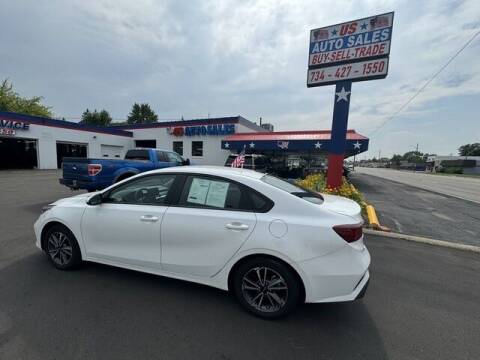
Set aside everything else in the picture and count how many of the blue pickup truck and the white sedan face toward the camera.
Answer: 0

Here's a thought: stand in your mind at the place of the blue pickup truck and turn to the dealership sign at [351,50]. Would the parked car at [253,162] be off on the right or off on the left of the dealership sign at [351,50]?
left

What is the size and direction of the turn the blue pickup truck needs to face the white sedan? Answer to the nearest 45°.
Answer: approximately 135° to its right

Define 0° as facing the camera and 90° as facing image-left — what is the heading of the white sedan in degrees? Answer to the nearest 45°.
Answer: approximately 135°

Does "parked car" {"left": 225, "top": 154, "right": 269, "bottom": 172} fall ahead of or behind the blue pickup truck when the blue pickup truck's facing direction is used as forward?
ahead

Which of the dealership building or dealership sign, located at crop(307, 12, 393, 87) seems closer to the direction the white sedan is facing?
the dealership building

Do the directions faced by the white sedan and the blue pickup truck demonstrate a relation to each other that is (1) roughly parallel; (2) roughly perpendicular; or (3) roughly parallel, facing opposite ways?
roughly perpendicular

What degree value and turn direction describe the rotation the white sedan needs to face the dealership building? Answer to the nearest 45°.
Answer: approximately 45° to its right

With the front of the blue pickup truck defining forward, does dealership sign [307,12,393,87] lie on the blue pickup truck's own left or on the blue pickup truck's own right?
on the blue pickup truck's own right

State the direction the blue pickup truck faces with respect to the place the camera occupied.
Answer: facing away from the viewer and to the right of the viewer

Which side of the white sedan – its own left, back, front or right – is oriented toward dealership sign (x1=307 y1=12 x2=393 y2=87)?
right
